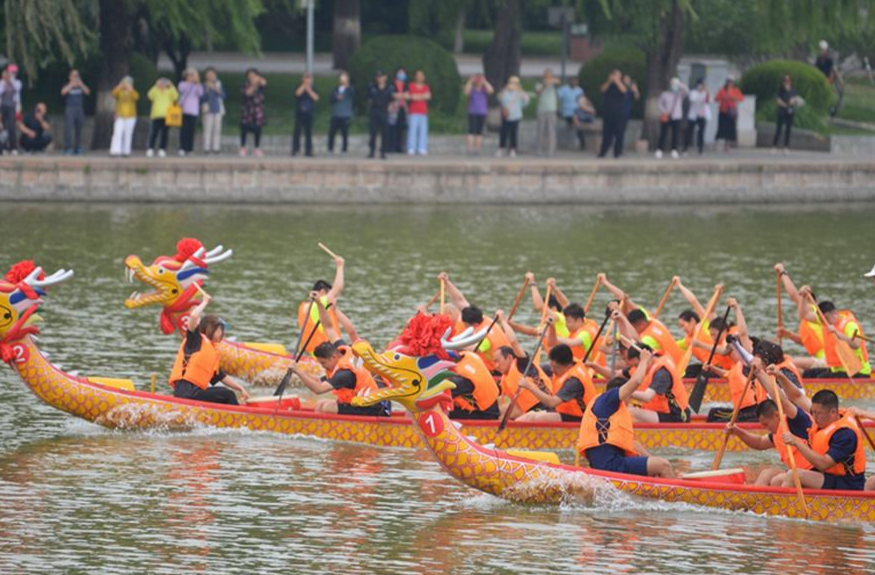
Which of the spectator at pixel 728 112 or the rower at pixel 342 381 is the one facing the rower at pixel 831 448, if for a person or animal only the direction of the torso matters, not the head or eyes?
the spectator

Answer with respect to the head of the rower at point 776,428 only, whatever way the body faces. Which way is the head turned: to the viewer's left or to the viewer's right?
to the viewer's left

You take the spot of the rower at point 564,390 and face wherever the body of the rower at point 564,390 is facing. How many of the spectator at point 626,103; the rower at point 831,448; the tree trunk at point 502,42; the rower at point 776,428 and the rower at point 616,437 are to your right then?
2

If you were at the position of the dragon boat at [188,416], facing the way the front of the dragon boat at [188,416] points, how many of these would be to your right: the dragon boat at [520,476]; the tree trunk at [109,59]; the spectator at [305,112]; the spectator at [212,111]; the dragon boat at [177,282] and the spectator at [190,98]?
5

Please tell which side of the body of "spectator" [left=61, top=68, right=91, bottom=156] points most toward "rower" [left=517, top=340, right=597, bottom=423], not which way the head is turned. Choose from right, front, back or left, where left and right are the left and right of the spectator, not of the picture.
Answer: front

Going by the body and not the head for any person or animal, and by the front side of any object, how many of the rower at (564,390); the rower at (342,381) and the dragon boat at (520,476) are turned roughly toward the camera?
0

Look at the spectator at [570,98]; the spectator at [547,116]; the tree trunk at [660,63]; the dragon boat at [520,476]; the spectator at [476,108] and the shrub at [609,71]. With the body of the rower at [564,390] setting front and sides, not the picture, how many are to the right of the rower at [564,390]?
5

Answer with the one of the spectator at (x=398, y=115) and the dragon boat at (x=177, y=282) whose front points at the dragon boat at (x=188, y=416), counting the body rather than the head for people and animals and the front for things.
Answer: the spectator

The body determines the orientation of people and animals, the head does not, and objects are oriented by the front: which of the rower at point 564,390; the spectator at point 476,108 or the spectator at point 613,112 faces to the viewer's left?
the rower

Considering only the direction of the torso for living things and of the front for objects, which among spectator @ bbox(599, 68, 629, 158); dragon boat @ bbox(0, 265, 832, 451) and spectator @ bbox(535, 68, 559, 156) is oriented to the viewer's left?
the dragon boat

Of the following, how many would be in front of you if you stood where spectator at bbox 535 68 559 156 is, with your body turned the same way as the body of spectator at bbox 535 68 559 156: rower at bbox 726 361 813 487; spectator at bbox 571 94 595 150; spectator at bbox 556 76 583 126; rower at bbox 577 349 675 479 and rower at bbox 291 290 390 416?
3

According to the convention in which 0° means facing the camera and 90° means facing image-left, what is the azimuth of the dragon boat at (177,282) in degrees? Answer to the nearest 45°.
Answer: approximately 90°

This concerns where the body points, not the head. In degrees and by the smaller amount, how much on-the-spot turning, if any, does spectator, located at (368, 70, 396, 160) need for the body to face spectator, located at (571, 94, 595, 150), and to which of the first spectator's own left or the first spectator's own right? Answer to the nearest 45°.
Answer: approximately 135° to the first spectator's own left
